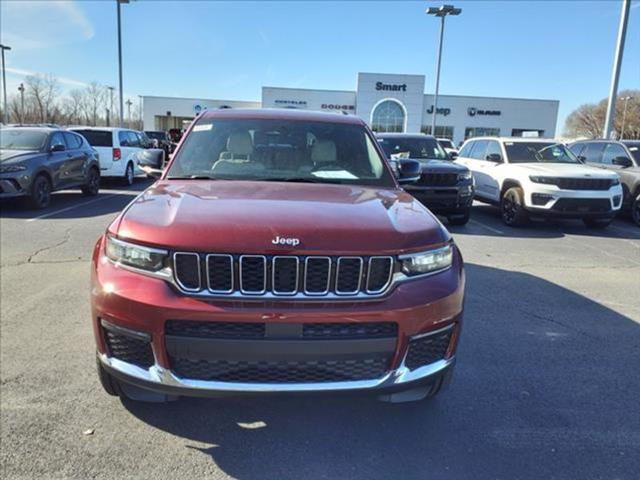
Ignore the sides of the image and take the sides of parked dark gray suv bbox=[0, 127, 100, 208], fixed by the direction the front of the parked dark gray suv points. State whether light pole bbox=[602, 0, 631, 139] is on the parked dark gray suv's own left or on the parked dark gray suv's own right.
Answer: on the parked dark gray suv's own left

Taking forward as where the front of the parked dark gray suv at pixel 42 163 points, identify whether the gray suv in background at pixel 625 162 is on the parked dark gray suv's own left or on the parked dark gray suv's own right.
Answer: on the parked dark gray suv's own left

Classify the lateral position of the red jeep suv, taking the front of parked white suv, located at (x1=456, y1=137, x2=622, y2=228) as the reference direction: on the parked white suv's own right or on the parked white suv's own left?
on the parked white suv's own right

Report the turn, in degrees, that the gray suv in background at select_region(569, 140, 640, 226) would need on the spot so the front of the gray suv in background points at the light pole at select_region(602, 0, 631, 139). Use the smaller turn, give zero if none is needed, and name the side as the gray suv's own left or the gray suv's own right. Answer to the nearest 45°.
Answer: approximately 135° to the gray suv's own left

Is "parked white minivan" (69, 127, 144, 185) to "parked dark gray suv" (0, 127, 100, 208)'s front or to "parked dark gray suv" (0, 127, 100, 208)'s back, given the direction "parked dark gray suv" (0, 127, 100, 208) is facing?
to the back

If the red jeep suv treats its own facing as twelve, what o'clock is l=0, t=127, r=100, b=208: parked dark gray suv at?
The parked dark gray suv is roughly at 5 o'clock from the red jeep suv.

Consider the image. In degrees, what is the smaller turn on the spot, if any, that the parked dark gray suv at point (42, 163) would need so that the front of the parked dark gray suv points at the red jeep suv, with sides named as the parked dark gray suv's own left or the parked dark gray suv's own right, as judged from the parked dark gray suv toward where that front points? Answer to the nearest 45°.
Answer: approximately 45° to the parked dark gray suv's own left

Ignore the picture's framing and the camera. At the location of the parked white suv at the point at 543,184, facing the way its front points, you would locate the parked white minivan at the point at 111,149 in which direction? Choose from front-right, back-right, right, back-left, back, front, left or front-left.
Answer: back-right

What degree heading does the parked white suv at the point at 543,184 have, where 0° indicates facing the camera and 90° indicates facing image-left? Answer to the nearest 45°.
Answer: approximately 315°

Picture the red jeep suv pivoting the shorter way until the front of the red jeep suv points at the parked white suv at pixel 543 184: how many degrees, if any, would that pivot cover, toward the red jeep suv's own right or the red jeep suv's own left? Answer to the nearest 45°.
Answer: approximately 135° to the red jeep suv's own left

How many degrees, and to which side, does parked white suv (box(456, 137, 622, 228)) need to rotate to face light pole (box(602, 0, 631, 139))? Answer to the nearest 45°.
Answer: approximately 135° to its left

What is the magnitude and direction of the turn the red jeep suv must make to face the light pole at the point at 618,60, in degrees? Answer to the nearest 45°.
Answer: approximately 135° to its left

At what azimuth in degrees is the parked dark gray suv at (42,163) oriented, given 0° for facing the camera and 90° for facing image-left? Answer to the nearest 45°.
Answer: approximately 45°

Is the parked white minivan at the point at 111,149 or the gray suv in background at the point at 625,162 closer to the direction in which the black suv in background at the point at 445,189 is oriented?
the gray suv in background
